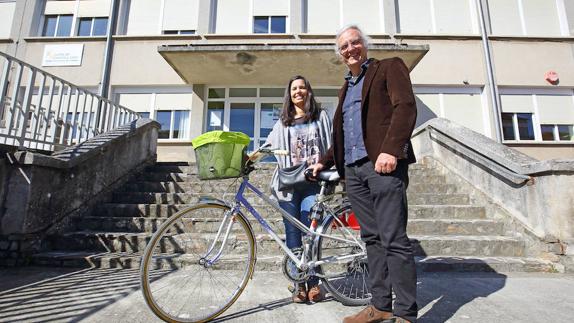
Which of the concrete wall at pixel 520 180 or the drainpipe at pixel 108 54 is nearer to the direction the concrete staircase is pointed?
the concrete wall

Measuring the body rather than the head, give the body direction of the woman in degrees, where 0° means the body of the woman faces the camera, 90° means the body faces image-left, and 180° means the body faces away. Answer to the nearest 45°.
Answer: approximately 0°

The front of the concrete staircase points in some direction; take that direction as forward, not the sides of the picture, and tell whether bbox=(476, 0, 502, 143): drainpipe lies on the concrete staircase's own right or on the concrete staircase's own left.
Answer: on the concrete staircase's own left

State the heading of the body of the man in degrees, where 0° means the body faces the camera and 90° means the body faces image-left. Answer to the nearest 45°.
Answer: approximately 45°

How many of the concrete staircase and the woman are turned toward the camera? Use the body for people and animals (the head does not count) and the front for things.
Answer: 2

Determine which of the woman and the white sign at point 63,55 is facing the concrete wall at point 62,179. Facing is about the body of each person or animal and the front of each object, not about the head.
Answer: the white sign
